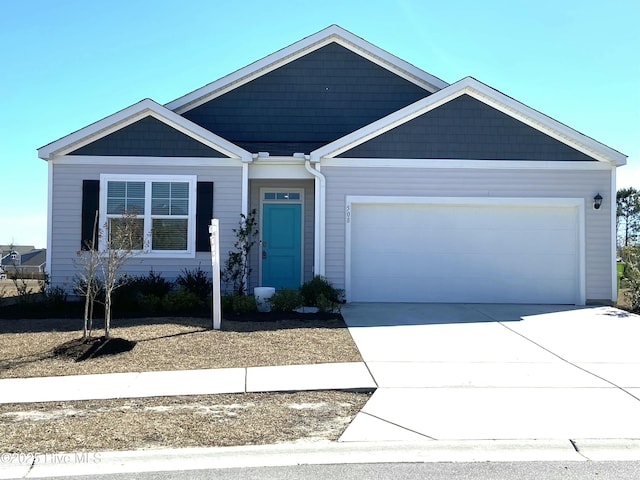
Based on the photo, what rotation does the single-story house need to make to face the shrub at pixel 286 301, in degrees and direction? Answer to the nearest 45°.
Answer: approximately 45° to its right

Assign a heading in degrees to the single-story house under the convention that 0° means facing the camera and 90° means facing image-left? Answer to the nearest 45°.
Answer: approximately 0°

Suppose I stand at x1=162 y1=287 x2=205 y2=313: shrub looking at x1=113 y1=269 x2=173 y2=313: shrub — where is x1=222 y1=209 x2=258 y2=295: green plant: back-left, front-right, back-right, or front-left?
back-right
